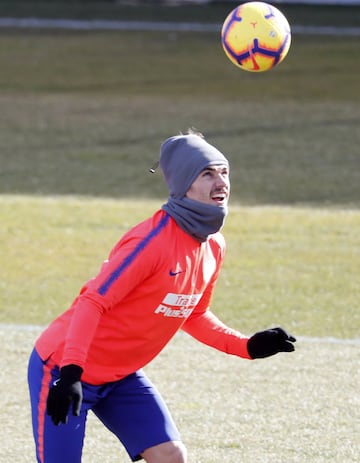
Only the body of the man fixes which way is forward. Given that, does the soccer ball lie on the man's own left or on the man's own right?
on the man's own left

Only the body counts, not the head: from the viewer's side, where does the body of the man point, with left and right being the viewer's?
facing the viewer and to the right of the viewer
